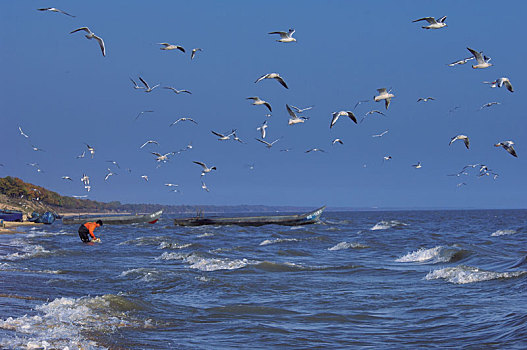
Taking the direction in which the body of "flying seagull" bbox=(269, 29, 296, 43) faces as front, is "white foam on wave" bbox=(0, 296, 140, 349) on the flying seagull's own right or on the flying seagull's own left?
on the flying seagull's own right

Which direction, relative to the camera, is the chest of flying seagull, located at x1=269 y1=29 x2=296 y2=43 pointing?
to the viewer's right

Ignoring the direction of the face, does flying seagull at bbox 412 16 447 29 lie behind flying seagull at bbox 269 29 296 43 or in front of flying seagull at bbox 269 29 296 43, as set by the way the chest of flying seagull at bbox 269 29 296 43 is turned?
in front

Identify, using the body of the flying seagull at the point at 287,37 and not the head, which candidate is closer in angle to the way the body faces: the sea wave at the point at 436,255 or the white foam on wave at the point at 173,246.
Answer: the sea wave

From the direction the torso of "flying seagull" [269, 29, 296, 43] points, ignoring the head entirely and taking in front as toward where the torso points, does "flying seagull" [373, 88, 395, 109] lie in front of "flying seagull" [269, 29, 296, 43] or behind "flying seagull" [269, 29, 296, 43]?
in front

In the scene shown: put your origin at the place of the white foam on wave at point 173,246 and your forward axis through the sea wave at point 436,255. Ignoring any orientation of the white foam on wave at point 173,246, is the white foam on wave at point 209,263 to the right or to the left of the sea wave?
right
